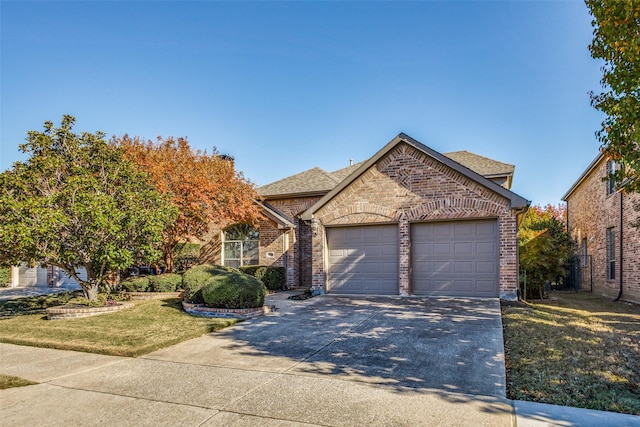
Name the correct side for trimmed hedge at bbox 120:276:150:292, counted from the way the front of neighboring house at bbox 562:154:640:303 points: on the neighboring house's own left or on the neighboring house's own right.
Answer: on the neighboring house's own right

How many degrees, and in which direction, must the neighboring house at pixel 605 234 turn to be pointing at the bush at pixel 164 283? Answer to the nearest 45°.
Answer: approximately 45° to its right

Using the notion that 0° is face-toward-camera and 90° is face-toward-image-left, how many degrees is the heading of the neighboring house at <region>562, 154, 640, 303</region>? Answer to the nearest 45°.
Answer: approximately 0°

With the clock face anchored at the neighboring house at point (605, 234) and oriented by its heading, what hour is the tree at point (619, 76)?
The tree is roughly at 12 o'clock from the neighboring house.

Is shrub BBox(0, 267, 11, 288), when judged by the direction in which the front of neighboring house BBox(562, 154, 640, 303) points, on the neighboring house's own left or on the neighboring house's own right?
on the neighboring house's own right

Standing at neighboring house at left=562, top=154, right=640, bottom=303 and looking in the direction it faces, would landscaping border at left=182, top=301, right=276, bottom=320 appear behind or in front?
in front

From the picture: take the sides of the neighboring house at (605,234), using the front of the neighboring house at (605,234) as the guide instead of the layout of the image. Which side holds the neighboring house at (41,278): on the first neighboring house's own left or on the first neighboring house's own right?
on the first neighboring house's own right

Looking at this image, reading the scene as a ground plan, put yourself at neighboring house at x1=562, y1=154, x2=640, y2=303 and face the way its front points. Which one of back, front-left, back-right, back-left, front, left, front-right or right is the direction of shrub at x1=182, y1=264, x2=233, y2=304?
front-right

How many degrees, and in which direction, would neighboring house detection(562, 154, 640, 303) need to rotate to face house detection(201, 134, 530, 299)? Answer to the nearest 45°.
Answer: approximately 45° to its right

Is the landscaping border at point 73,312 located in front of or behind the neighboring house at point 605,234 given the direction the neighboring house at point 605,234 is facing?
in front

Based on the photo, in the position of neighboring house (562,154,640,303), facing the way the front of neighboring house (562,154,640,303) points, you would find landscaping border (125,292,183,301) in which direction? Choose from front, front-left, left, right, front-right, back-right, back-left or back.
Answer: front-right
